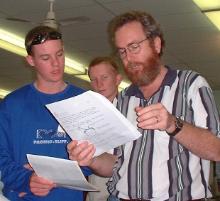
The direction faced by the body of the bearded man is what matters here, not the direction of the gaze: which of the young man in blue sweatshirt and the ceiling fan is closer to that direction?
the young man in blue sweatshirt

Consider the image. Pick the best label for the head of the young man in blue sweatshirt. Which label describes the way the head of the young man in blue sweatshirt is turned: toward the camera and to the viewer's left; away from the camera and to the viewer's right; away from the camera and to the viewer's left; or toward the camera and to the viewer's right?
toward the camera and to the viewer's right

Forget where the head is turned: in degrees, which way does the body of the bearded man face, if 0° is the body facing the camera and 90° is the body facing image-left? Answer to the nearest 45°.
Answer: approximately 45°

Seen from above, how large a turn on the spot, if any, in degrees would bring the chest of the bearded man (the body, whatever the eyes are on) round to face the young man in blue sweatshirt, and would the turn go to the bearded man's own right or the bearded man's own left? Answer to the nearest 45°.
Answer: approximately 90° to the bearded man's own right

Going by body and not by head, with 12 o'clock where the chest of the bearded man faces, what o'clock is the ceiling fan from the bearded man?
The ceiling fan is roughly at 4 o'clock from the bearded man.

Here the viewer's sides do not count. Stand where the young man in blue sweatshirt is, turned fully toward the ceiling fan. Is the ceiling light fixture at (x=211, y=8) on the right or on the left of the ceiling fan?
right

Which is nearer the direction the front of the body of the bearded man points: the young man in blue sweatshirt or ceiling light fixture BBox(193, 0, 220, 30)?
the young man in blue sweatshirt

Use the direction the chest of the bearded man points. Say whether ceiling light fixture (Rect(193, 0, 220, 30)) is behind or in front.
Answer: behind
